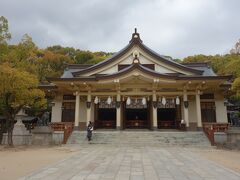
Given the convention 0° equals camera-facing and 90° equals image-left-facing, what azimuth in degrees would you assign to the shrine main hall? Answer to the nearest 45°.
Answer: approximately 0°

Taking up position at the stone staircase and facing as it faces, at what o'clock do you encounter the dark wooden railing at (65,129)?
The dark wooden railing is roughly at 3 o'clock from the stone staircase.

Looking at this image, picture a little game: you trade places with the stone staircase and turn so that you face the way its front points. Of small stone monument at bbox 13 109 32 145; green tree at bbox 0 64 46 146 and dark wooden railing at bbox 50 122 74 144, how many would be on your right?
3

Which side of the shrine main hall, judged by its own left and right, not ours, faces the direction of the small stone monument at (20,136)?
right

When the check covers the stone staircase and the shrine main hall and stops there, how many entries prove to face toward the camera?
2
